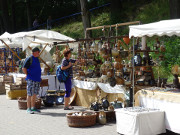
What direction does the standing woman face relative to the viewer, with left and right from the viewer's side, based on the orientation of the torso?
facing to the right of the viewer

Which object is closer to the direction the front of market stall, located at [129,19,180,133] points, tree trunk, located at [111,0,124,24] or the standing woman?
the standing woman

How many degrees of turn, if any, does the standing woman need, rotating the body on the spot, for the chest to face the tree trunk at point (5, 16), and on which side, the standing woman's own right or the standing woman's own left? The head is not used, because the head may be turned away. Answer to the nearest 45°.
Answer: approximately 90° to the standing woman's own left

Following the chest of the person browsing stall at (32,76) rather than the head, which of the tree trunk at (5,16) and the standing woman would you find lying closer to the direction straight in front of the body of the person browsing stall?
the standing woman

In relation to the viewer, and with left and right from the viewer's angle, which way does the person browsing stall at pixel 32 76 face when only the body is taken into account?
facing the viewer and to the right of the viewer

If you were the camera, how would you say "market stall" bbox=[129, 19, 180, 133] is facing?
facing the viewer and to the left of the viewer

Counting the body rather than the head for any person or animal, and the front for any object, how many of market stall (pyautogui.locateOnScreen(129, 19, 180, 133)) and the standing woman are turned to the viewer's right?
1

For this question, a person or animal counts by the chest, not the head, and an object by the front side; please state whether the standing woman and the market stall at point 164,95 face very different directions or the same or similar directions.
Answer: very different directions

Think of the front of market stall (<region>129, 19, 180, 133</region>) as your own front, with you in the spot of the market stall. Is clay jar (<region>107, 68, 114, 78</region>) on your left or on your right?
on your right

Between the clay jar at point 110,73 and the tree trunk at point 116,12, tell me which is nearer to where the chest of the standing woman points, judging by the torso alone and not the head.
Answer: the clay jar
